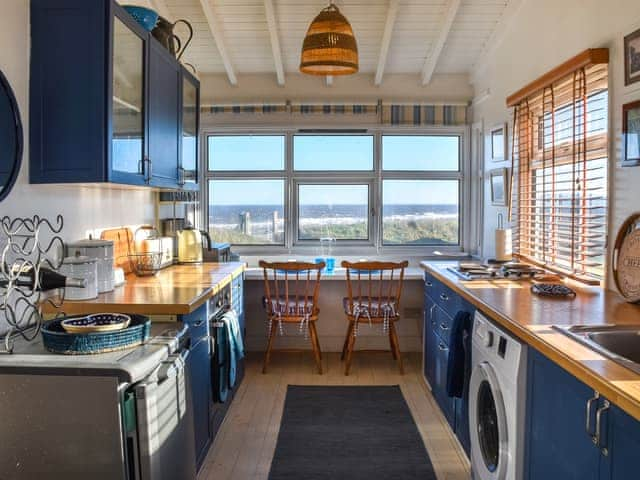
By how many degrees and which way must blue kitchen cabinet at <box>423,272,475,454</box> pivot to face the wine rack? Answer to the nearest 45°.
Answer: approximately 45° to its left

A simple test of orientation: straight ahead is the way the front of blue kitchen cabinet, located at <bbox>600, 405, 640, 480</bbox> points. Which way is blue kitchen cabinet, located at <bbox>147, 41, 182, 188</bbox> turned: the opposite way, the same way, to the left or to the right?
the opposite way

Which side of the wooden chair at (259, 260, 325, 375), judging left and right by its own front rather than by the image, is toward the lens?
back

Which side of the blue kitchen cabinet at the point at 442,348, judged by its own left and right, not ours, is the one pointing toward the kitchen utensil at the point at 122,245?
front

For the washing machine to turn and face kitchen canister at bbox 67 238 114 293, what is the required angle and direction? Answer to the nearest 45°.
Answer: approximately 45° to its right

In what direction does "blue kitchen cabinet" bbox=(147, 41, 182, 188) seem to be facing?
to the viewer's right

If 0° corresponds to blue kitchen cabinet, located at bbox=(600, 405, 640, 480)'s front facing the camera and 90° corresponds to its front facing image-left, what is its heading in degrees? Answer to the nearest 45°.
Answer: approximately 45°
